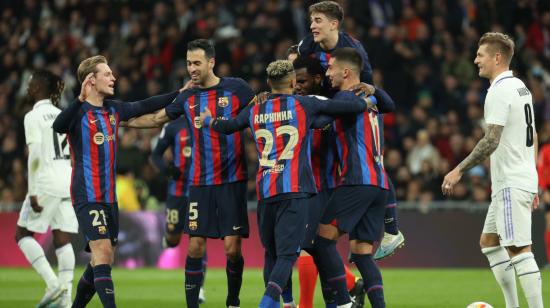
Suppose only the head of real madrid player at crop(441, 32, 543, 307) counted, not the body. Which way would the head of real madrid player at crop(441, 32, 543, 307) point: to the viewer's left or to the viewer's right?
to the viewer's left

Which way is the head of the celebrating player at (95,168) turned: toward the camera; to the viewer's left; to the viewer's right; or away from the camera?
to the viewer's right

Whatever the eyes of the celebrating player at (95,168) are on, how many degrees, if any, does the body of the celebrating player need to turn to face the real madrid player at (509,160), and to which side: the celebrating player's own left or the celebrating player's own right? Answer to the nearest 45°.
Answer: approximately 45° to the celebrating player's own left

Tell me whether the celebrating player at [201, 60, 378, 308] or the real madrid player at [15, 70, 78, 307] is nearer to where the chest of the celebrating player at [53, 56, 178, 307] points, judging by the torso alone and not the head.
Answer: the celebrating player
